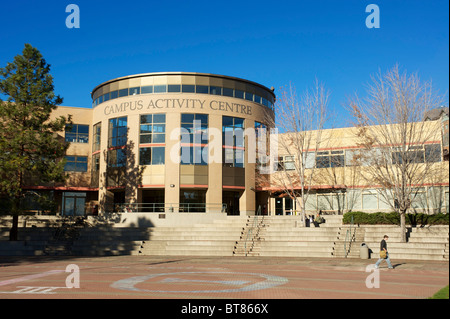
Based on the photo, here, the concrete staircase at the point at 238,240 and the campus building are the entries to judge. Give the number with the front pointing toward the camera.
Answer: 2

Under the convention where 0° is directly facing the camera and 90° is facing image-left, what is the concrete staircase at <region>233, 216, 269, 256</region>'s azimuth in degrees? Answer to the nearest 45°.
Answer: approximately 0°

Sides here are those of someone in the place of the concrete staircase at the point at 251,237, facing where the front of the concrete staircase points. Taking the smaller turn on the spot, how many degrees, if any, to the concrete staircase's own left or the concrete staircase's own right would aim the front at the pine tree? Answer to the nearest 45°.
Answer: approximately 90° to the concrete staircase's own right

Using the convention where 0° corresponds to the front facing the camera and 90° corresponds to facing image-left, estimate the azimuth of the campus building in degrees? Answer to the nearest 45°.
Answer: approximately 0°

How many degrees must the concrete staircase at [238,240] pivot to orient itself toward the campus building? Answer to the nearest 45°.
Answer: approximately 180°

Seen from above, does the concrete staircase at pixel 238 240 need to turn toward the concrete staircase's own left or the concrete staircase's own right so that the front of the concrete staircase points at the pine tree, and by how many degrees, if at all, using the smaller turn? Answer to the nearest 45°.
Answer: approximately 90° to the concrete staircase's own right

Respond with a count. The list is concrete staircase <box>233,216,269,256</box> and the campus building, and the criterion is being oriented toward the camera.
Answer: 2

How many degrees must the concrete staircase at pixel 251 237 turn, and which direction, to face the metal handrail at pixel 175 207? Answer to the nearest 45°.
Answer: approximately 135° to its right

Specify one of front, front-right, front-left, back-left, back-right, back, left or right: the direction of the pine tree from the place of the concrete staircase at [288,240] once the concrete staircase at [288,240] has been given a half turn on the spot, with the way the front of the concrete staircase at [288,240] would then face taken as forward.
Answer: left

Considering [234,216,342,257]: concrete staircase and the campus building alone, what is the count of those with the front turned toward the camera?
2

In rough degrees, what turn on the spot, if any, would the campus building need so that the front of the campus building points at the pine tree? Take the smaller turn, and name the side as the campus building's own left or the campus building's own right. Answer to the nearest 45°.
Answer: approximately 45° to the campus building's own right
